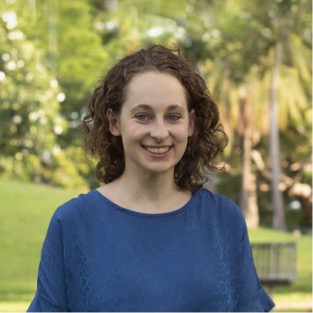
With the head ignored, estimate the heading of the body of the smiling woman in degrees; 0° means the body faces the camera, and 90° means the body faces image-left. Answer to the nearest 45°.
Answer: approximately 0°

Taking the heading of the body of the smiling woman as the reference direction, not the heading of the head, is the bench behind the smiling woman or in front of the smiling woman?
behind

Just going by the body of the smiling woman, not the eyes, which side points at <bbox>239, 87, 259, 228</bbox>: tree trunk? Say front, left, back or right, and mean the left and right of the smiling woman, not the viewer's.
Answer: back

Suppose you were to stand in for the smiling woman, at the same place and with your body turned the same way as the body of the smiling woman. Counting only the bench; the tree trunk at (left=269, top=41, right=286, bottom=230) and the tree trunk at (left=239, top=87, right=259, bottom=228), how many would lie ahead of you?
0

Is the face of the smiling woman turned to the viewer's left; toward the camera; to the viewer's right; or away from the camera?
toward the camera

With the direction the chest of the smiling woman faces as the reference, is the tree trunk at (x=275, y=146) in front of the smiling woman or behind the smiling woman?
behind
